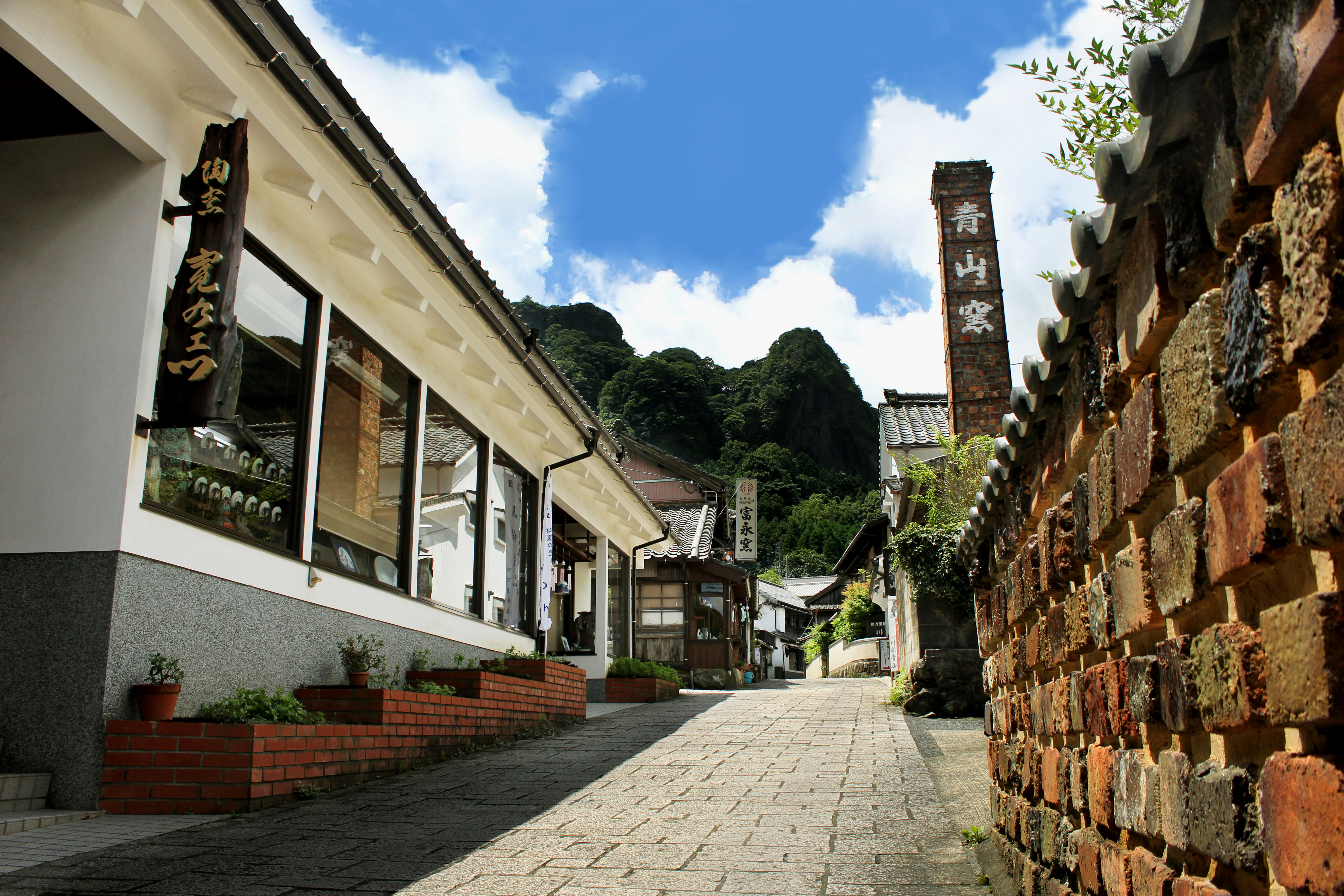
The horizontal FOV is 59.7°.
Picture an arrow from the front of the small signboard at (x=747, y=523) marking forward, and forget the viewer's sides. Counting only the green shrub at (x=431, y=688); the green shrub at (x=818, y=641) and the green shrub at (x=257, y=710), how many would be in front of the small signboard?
2

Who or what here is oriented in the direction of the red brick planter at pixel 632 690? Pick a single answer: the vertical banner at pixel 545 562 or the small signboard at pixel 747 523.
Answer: the small signboard

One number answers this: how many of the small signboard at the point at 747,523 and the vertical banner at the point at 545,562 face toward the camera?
2

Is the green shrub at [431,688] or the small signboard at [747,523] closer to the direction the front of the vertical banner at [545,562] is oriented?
the green shrub

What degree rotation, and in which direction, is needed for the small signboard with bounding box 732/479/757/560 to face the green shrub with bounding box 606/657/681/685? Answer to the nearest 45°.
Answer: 0° — it already faces it

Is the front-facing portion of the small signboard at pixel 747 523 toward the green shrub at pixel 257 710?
yes
